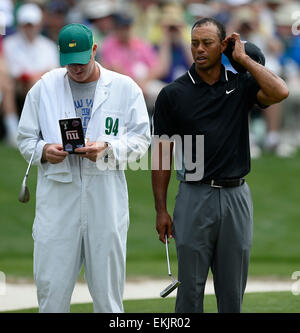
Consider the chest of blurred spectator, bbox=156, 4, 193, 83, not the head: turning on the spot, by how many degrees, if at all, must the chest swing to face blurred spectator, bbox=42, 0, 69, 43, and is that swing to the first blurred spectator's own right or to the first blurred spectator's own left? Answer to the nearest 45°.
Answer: approximately 90° to the first blurred spectator's own right

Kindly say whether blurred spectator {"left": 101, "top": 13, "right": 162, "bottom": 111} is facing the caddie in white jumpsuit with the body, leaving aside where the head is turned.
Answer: yes

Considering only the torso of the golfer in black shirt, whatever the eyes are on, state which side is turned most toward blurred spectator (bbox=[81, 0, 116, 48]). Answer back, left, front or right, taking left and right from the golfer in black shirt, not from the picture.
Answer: back

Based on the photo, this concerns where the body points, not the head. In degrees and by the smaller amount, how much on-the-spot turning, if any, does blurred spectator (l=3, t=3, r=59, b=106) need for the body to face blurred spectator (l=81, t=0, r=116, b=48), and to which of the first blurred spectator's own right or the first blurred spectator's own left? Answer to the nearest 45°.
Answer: approximately 135° to the first blurred spectator's own left
